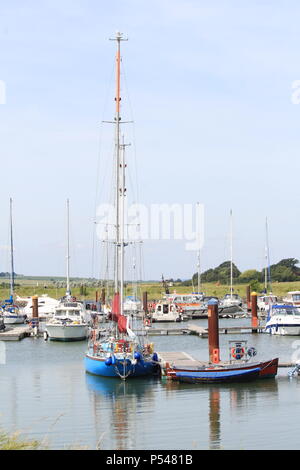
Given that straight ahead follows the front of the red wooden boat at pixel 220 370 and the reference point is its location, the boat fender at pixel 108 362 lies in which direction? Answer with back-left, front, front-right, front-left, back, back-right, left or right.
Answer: back

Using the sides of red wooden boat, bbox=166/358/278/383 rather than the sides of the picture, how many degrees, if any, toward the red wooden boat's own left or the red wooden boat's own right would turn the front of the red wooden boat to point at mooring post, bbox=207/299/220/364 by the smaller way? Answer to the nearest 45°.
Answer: approximately 90° to the red wooden boat's own left

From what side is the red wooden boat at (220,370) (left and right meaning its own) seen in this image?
right

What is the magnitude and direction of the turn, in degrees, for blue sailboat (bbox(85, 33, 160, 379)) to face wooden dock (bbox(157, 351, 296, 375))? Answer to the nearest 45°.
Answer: approximately 135° to its left
